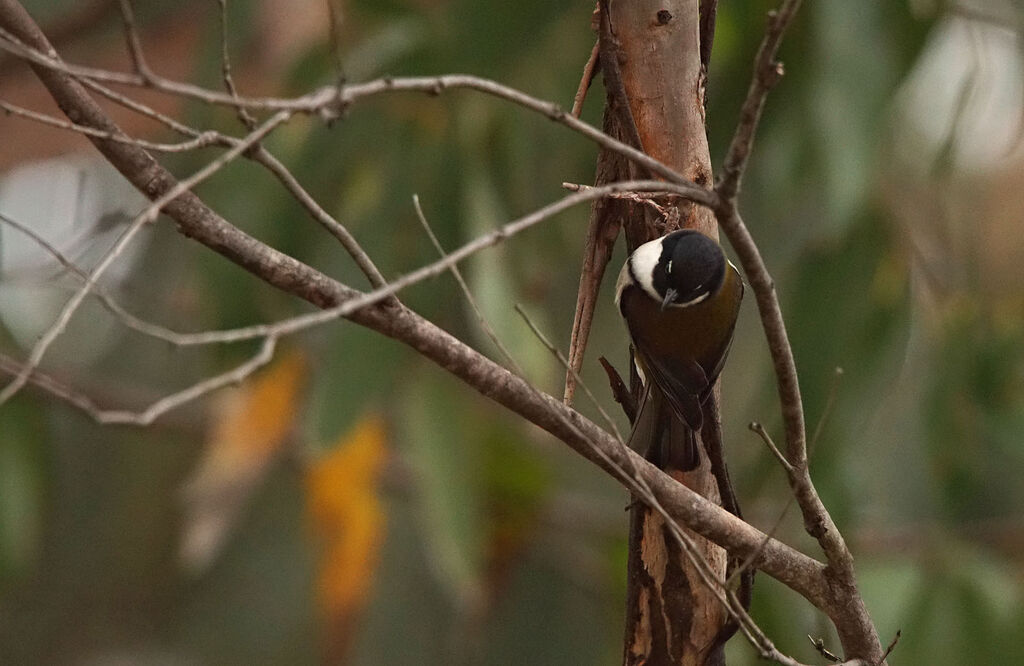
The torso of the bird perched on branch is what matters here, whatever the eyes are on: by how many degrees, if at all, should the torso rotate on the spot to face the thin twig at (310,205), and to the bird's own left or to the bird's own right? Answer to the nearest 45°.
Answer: approximately 135° to the bird's own left

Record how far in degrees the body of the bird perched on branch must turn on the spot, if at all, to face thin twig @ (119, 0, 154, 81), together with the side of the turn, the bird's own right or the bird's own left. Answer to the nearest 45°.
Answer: approximately 135° to the bird's own left

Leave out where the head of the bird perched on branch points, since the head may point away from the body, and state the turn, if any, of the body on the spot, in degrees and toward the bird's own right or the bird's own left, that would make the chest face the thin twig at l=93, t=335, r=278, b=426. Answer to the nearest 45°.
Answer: approximately 135° to the bird's own left

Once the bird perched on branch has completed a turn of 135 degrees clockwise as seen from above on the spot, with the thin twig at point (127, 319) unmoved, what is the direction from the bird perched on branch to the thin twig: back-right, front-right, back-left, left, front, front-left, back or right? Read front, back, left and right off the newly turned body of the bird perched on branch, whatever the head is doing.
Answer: right

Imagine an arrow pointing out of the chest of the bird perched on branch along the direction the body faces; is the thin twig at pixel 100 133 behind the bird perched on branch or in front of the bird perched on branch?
behind

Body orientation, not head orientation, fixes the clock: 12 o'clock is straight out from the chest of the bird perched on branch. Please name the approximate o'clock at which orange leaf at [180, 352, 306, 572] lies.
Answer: The orange leaf is roughly at 11 o'clock from the bird perched on branch.

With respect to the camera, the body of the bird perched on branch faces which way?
away from the camera

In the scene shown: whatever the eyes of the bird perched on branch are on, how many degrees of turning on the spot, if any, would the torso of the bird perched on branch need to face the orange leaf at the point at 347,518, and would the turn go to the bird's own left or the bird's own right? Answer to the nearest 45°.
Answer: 0° — it already faces it

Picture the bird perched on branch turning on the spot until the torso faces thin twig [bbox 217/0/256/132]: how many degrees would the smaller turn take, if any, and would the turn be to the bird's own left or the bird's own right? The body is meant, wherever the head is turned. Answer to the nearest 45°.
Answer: approximately 135° to the bird's own left
